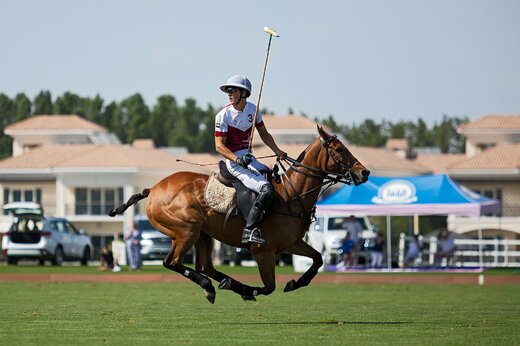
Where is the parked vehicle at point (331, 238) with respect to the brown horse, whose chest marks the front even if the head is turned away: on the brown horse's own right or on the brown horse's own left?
on the brown horse's own left

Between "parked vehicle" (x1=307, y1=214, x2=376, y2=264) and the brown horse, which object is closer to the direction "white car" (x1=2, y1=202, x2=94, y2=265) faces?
the parked vehicle

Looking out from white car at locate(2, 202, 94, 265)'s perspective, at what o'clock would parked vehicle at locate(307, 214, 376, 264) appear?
The parked vehicle is roughly at 2 o'clock from the white car.

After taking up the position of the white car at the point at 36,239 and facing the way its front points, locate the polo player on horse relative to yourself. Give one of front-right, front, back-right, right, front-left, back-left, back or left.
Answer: back-right

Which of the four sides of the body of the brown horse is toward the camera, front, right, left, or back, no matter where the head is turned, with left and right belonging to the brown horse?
right

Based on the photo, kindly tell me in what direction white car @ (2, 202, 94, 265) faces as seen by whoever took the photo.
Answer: facing away from the viewer and to the right of the viewer

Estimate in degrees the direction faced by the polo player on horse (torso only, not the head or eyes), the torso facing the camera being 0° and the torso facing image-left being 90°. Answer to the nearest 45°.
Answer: approximately 315°
